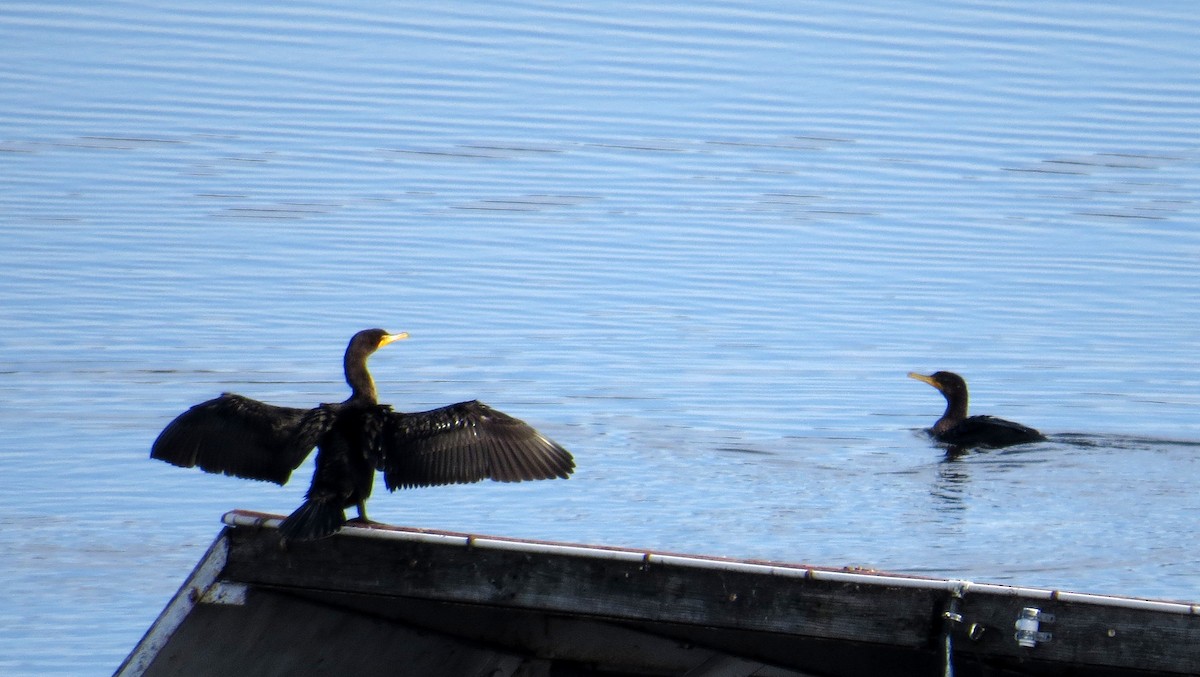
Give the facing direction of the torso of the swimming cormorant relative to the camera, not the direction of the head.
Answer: to the viewer's left
